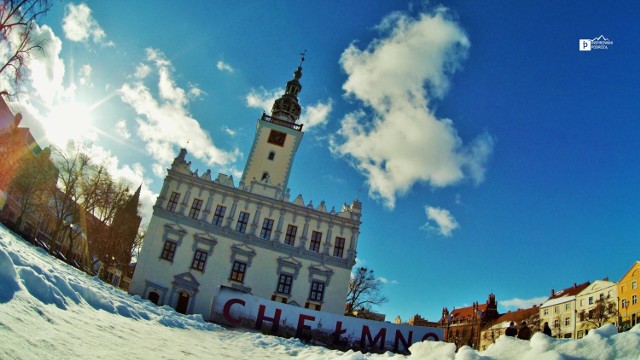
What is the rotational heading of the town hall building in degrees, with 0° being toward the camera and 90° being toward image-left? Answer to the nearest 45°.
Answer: approximately 0°

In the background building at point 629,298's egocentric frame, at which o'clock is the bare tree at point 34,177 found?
The bare tree is roughly at 12 o'clock from the background building.

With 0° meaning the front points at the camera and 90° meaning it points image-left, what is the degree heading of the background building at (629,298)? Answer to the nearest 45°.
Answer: approximately 45°

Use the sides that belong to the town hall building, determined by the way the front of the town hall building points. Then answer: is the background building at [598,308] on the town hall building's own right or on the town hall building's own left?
on the town hall building's own left

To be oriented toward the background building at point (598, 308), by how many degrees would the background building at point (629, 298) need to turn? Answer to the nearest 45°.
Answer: approximately 90° to its right

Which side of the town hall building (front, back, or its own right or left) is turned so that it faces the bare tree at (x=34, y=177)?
right

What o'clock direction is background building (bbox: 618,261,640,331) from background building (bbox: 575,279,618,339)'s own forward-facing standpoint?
background building (bbox: 618,261,640,331) is roughly at 9 o'clock from background building (bbox: 575,279,618,339).

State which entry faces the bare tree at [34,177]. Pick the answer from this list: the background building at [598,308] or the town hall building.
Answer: the background building

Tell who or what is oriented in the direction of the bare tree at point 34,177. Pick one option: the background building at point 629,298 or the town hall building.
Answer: the background building
